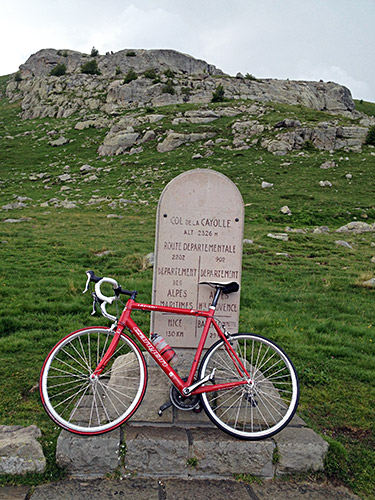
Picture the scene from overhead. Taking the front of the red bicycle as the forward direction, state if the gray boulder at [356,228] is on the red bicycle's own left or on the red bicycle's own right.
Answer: on the red bicycle's own right

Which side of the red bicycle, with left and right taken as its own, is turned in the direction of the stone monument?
right

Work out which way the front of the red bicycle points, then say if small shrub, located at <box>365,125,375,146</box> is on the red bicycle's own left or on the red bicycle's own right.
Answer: on the red bicycle's own right

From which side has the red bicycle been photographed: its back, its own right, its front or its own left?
left

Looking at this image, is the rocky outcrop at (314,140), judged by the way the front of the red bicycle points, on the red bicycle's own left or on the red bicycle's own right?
on the red bicycle's own right
